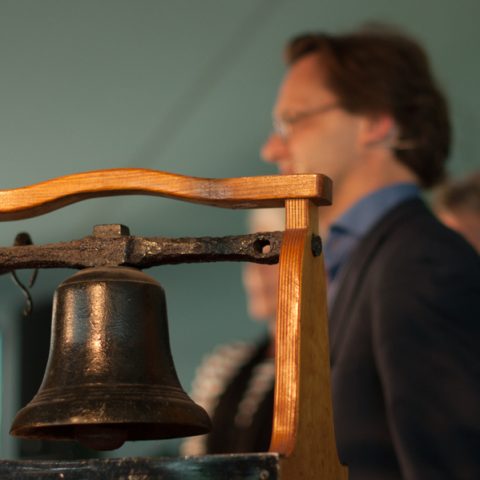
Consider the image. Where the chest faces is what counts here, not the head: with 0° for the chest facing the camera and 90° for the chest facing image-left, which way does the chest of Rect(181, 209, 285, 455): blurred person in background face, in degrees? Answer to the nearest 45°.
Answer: approximately 45°

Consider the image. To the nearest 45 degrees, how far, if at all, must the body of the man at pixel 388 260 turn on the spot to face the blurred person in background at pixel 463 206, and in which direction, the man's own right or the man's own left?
approximately 90° to the man's own right

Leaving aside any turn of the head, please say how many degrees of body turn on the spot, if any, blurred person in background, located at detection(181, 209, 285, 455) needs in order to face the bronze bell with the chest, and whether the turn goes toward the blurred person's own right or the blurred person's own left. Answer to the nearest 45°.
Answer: approximately 45° to the blurred person's own left

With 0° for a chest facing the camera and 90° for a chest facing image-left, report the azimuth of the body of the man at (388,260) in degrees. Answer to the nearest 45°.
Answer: approximately 90°

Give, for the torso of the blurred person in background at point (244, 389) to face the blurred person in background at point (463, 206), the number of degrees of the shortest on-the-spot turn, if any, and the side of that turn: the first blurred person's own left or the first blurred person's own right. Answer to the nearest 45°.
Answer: approximately 135° to the first blurred person's own left

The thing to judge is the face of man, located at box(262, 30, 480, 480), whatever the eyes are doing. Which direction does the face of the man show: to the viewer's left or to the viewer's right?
to the viewer's left
